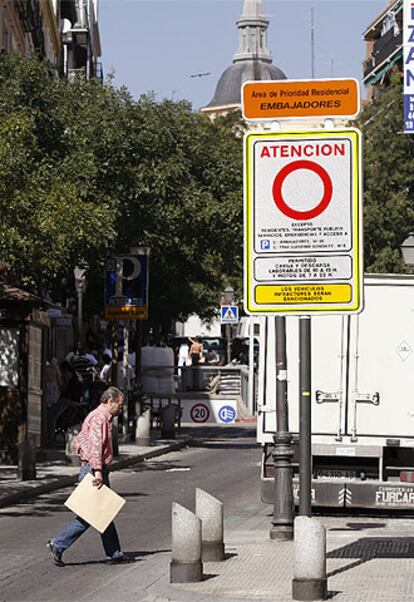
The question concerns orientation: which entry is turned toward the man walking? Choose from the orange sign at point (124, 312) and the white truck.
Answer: the orange sign

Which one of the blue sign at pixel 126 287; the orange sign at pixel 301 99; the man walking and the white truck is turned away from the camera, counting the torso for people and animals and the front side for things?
the white truck

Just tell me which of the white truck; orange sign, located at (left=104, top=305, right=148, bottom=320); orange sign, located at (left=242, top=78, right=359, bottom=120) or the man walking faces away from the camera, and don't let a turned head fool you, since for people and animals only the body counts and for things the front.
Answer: the white truck

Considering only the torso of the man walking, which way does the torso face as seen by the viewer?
to the viewer's right

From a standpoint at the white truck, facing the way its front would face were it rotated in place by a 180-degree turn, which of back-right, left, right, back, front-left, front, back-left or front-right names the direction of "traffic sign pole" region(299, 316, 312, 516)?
front

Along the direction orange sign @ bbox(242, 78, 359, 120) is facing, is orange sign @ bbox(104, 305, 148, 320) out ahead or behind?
behind

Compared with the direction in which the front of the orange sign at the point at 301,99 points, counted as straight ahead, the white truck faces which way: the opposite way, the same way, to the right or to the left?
the opposite way

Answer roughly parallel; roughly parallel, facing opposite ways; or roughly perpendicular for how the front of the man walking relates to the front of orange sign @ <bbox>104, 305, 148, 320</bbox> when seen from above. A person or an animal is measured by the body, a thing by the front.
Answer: roughly perpendicular

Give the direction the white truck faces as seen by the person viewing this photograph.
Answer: facing away from the viewer

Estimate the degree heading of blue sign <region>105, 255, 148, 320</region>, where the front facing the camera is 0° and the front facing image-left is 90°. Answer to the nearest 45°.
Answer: approximately 0°

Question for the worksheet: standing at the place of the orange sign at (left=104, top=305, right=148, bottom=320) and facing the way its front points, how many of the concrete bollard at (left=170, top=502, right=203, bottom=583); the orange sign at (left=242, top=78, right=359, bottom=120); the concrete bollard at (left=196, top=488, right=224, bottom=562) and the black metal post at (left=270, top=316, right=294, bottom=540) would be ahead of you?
4

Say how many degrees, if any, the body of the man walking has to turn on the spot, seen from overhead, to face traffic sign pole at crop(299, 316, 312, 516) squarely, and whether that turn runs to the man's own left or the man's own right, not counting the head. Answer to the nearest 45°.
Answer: approximately 45° to the man's own right
